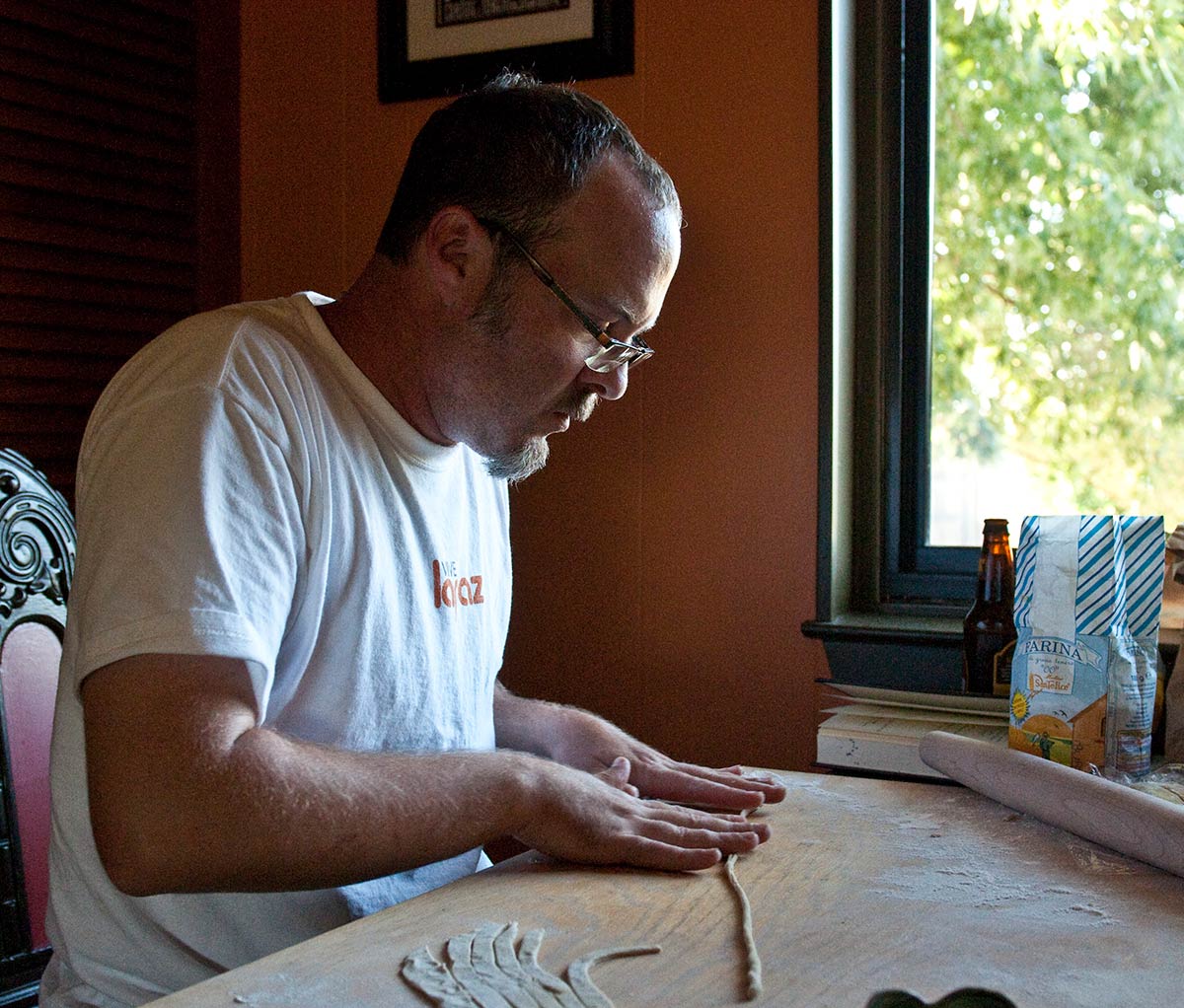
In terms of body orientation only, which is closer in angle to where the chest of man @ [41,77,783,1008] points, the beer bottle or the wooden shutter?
the beer bottle

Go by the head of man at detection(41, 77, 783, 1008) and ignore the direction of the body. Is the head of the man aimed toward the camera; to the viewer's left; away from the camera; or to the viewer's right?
to the viewer's right

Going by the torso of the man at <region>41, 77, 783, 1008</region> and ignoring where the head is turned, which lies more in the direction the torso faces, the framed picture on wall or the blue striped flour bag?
the blue striped flour bag

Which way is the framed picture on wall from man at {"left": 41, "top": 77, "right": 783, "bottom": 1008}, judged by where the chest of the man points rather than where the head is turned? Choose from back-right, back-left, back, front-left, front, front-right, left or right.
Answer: back-left

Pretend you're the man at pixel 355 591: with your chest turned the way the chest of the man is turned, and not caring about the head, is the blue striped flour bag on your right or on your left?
on your left

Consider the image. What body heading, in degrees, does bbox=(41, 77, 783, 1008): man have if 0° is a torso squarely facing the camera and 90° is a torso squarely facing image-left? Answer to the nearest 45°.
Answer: approximately 315°

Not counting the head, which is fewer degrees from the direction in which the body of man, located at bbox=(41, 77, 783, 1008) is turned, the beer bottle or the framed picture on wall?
the beer bottle

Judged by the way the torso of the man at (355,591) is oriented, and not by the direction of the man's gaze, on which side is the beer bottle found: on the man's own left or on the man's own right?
on the man's own left
